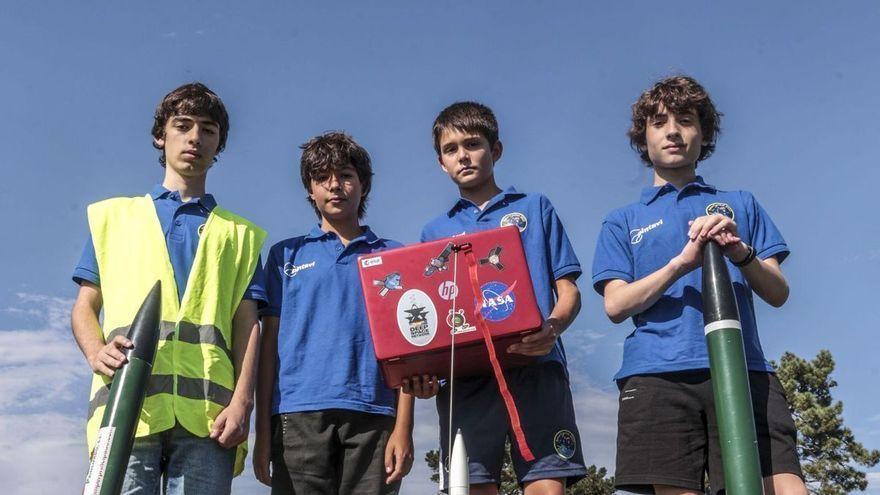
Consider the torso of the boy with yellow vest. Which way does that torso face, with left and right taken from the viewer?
facing the viewer

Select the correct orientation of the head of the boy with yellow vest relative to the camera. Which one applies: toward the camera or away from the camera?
toward the camera

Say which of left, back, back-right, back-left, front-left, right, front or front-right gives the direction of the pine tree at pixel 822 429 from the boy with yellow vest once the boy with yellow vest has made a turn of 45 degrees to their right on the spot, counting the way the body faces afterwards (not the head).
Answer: back
